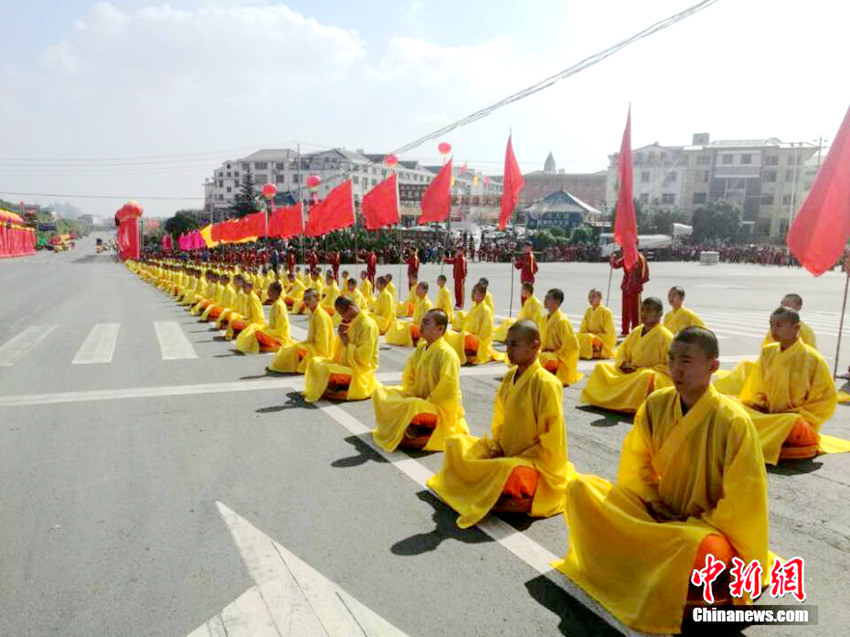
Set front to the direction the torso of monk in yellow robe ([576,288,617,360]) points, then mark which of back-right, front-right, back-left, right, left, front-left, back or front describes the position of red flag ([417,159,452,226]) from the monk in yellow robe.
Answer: right

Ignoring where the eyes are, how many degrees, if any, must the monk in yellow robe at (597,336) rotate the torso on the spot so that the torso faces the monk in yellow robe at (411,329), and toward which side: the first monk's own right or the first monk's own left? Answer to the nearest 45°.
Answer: approximately 45° to the first monk's own right

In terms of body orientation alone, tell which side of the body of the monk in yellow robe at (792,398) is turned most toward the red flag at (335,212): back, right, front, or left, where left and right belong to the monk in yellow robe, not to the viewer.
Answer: right

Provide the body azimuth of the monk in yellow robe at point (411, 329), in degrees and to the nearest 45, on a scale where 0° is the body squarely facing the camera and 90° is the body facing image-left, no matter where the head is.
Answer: approximately 45°

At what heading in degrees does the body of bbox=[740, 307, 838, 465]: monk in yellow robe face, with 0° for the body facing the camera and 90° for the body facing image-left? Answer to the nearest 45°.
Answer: approximately 45°

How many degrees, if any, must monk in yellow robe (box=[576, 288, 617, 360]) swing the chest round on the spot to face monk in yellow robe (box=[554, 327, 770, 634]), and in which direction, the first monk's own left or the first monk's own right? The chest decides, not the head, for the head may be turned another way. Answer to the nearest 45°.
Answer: approximately 45° to the first monk's own left

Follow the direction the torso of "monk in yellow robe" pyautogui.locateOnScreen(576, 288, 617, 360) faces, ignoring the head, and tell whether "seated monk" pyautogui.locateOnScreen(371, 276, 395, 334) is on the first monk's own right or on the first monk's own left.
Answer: on the first monk's own right

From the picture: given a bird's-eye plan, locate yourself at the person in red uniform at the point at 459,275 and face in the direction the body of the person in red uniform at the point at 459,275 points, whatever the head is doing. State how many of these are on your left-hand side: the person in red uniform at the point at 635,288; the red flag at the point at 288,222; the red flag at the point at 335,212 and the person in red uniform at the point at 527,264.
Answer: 2

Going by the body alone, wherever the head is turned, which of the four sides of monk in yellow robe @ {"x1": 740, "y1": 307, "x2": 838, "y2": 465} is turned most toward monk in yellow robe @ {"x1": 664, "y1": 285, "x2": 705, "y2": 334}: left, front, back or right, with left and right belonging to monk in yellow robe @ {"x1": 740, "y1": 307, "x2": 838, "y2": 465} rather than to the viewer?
right
